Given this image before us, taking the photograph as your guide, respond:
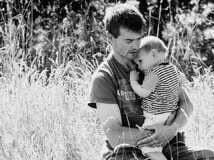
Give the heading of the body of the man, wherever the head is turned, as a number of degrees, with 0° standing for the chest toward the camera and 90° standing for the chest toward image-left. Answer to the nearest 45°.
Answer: approximately 315°

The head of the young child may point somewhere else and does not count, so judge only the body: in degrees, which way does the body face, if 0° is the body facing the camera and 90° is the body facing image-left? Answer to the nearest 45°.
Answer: approximately 90°
